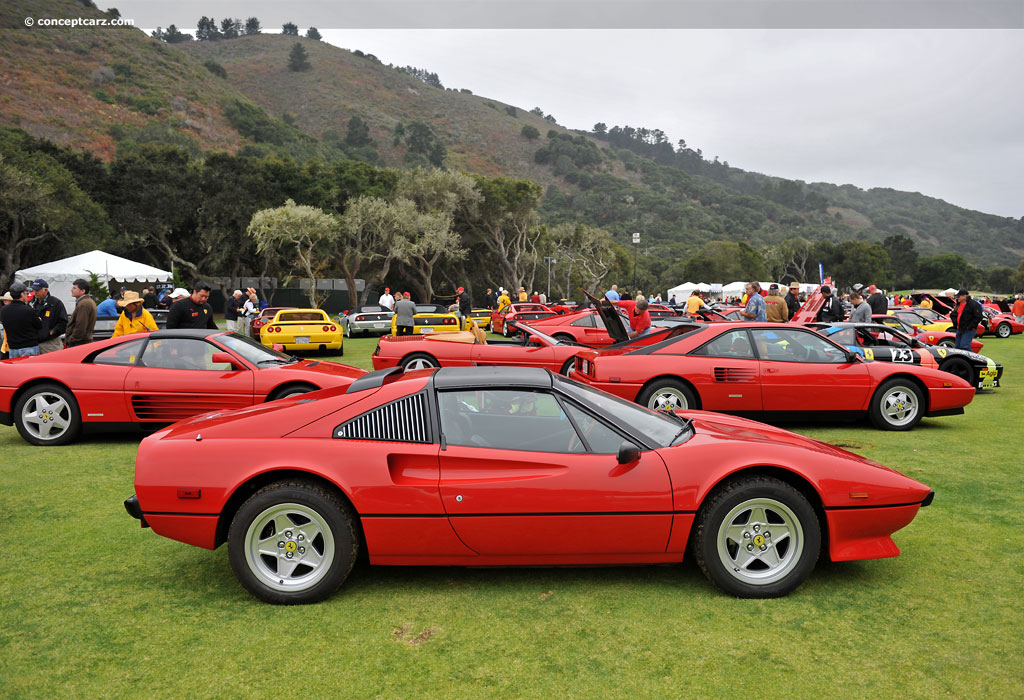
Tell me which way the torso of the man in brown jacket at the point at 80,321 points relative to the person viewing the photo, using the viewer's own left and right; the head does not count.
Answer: facing to the left of the viewer

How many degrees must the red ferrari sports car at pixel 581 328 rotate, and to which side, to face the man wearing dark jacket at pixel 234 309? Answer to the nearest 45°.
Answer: approximately 180°

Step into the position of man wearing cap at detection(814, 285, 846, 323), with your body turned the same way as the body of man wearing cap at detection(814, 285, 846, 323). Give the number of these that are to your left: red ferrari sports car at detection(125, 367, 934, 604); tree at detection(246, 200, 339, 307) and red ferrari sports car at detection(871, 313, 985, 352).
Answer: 1

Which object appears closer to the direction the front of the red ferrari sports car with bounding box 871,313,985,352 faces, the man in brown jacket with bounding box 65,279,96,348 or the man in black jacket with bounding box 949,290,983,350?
the man in black jacket

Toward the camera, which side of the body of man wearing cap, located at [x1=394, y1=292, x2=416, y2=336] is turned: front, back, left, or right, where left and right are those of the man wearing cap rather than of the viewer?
back

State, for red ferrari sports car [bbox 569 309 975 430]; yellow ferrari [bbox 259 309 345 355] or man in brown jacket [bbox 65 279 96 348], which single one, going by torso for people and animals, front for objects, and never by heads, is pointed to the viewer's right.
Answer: the red ferrari sports car

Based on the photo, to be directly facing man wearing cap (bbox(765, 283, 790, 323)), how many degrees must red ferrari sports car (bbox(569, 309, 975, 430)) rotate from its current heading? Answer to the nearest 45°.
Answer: approximately 90° to its left

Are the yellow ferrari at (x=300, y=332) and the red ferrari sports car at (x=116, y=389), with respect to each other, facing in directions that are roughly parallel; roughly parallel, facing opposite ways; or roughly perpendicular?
roughly perpendicular

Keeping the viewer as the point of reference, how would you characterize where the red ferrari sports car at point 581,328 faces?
facing to the right of the viewer

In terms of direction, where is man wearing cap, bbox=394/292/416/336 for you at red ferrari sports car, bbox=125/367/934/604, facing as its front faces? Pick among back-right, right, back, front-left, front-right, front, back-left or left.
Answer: left

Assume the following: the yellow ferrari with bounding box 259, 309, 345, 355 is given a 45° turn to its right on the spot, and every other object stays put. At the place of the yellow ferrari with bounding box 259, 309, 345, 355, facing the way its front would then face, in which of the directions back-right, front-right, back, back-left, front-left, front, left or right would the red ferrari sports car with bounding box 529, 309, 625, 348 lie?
right
